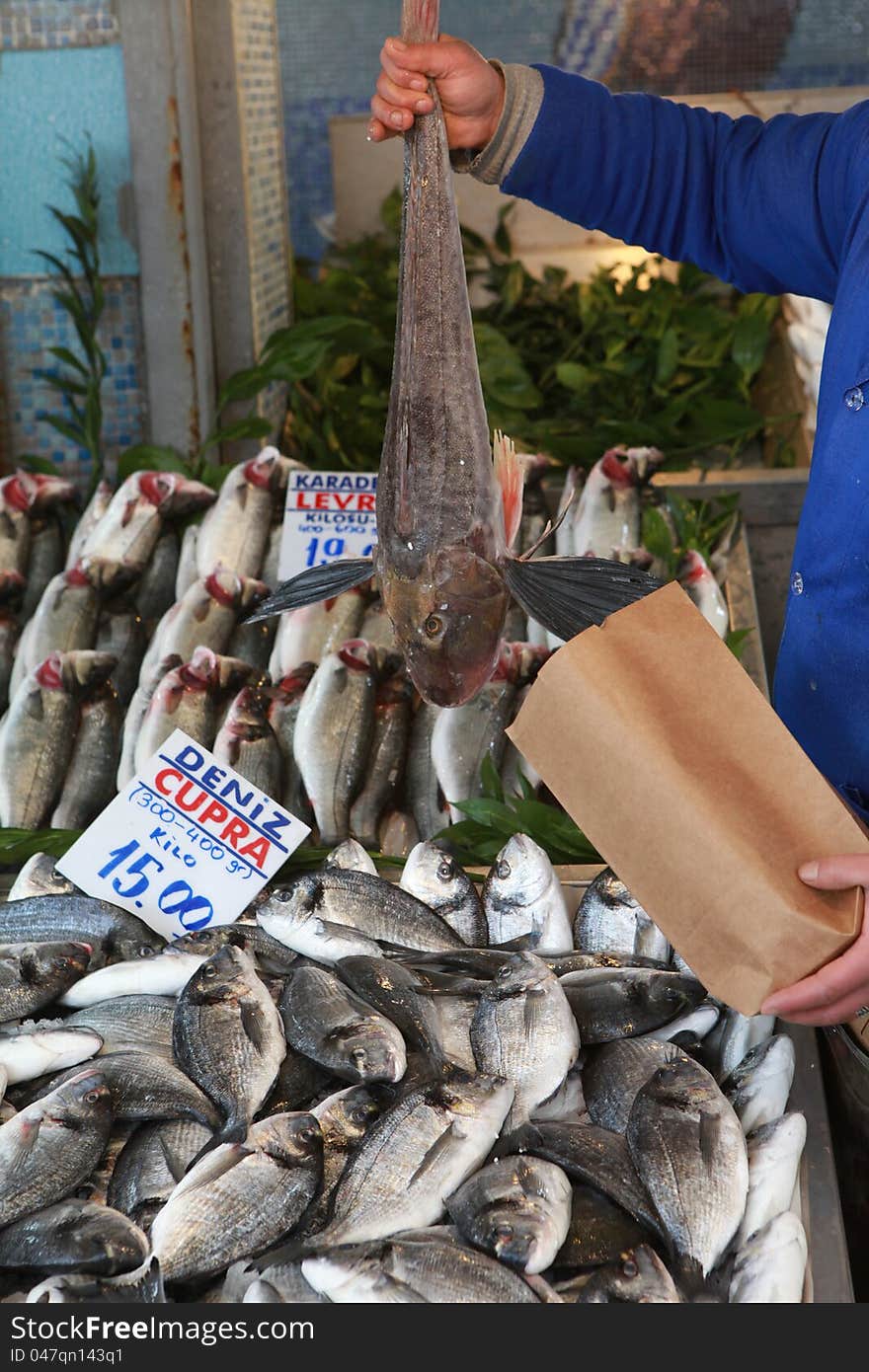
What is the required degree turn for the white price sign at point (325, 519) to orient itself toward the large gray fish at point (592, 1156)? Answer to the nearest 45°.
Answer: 0° — it already faces it

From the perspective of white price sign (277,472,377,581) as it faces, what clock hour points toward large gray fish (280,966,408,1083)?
The large gray fish is roughly at 12 o'clock from the white price sign.

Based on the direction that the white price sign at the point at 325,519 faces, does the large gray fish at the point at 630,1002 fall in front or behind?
in front

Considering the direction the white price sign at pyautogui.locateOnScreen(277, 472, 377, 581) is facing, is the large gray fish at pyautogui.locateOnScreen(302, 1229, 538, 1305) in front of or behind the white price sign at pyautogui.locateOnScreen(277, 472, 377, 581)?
in front

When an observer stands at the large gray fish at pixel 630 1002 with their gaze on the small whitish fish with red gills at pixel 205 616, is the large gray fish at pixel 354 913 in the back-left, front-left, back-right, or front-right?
front-left

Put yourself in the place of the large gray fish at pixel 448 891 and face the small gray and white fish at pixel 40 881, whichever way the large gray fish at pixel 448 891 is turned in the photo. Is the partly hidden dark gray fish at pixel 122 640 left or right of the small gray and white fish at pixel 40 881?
right

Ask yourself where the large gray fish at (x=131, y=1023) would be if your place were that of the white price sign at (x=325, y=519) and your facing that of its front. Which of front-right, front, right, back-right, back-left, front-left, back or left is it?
front

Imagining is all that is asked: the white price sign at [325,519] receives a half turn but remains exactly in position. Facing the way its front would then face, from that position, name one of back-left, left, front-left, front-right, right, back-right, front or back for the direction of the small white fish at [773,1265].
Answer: back

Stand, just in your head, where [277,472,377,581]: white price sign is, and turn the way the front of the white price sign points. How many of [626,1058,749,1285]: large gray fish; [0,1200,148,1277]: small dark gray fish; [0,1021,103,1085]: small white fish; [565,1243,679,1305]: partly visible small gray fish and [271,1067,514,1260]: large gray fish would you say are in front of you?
5

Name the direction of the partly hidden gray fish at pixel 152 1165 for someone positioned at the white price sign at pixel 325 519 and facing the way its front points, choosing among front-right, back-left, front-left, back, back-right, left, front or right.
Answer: front

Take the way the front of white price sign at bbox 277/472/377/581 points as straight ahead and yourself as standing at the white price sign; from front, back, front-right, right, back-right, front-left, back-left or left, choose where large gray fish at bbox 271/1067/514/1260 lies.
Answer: front

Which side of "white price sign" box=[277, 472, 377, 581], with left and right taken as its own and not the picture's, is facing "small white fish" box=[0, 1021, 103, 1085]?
front

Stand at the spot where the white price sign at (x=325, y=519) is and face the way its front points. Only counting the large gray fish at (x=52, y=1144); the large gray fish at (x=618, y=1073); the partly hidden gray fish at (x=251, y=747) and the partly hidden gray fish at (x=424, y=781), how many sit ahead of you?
4

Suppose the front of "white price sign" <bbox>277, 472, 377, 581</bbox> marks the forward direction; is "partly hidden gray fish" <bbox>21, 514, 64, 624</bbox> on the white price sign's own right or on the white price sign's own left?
on the white price sign's own right

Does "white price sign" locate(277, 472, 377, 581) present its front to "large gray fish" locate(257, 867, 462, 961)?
yes

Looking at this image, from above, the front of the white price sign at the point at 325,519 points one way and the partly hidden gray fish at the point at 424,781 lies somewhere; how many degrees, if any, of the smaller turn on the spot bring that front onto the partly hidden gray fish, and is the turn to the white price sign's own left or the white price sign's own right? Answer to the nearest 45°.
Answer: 0° — it already faces it

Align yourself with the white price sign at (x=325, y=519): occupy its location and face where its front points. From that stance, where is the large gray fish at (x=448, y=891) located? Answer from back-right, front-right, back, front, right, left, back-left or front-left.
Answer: front

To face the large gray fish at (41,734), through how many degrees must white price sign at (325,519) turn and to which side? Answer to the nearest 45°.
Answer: approximately 45° to its right

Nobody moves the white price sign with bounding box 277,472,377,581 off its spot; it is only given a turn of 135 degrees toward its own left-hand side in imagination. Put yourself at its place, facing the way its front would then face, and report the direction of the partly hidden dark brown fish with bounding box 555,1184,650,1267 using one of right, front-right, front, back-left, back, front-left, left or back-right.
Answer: back-right

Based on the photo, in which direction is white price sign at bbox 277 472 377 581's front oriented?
toward the camera
